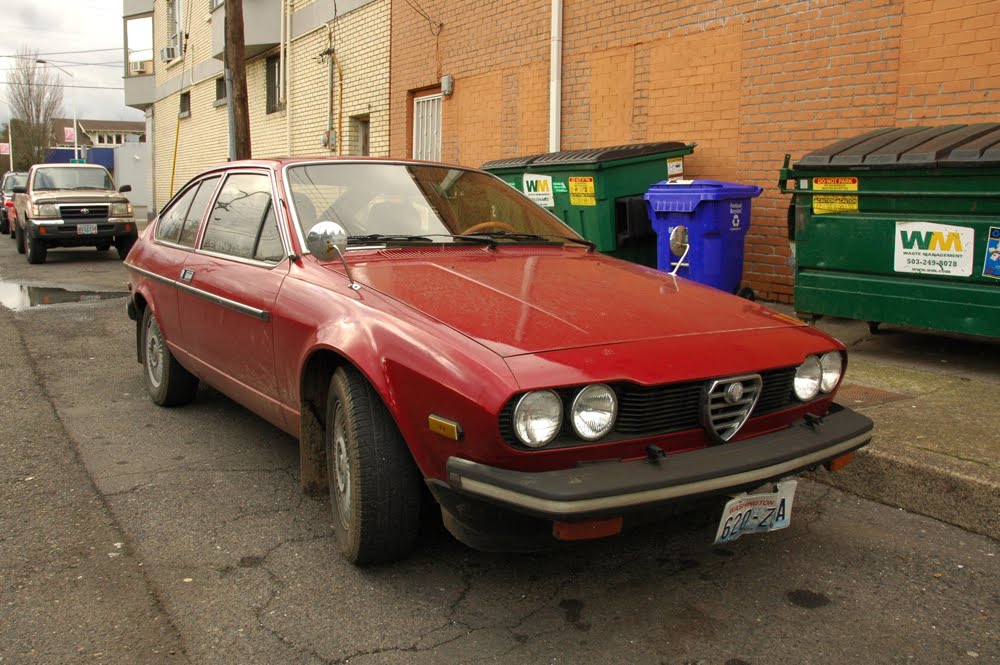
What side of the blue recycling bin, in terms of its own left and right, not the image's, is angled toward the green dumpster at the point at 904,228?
left

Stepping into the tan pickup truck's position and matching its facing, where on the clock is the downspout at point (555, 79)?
The downspout is roughly at 11 o'clock from the tan pickup truck.

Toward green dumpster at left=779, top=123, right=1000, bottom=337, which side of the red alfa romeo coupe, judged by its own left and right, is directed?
left

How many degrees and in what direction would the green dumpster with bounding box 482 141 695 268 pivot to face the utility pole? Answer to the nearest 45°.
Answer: approximately 90° to its right

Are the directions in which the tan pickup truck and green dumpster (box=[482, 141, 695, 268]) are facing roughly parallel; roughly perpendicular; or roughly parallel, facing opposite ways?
roughly perpendicular

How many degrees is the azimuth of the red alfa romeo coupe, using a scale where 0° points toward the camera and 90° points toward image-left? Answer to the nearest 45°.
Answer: approximately 315°

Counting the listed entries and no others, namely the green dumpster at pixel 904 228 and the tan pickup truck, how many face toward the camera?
2

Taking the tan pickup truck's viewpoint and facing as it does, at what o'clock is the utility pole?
The utility pole is roughly at 11 o'clock from the tan pickup truck.

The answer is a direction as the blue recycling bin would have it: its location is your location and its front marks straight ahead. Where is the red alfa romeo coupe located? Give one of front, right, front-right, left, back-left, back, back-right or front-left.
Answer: front-left

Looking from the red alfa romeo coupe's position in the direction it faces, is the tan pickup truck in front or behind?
behind

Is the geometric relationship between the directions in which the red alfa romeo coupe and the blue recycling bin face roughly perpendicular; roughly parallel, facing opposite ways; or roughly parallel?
roughly perpendicular

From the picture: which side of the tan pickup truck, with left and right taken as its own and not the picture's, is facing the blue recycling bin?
front

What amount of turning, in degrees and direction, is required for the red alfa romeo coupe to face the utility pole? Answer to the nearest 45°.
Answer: approximately 135° to its left

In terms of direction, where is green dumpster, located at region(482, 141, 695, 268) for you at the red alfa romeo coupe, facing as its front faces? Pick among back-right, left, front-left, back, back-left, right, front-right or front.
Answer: back-left
